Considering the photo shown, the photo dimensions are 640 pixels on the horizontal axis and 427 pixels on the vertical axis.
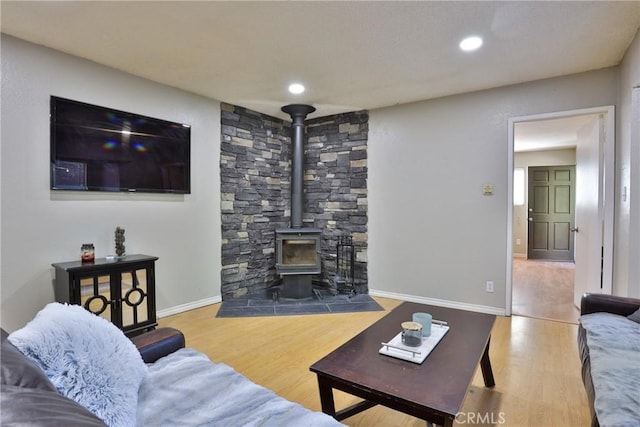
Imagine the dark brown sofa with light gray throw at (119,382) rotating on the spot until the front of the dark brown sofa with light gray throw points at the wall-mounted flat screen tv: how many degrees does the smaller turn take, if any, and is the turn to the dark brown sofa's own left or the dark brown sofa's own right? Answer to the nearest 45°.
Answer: approximately 45° to the dark brown sofa's own left

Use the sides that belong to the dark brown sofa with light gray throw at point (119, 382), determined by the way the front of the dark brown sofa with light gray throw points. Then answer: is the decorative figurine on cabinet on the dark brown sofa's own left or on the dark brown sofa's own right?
on the dark brown sofa's own left

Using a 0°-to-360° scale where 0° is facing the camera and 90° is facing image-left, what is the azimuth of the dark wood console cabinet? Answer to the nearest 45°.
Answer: approximately 315°

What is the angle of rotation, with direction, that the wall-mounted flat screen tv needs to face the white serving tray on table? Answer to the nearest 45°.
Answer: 0° — it already faces it

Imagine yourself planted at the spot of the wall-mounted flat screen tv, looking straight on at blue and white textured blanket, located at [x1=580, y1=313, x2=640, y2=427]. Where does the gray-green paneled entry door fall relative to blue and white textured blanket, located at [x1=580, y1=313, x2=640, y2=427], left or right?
left

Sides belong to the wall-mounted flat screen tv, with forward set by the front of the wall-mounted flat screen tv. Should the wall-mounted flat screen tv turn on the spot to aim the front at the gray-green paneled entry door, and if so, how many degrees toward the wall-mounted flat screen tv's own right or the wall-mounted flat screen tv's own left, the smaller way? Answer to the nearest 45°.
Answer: approximately 45° to the wall-mounted flat screen tv's own left
